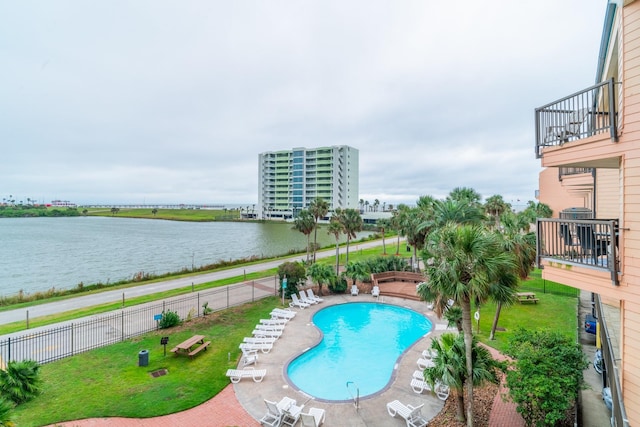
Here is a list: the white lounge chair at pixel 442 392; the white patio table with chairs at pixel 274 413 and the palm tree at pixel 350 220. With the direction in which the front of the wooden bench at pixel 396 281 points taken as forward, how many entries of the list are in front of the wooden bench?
2

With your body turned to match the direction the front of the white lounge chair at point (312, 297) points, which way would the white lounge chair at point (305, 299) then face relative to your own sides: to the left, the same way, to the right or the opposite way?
the same way

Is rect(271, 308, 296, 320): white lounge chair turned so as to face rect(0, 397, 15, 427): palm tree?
no

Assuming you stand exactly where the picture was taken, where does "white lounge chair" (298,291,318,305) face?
facing the viewer and to the right of the viewer

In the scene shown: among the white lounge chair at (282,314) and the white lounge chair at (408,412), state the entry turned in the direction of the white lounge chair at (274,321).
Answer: the white lounge chair at (408,412)

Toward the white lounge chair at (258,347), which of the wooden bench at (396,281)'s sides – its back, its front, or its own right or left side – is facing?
front

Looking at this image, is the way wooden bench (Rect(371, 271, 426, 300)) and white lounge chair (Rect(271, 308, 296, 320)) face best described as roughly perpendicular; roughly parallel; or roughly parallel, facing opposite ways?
roughly perpendicular

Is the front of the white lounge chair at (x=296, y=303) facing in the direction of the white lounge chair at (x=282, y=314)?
no

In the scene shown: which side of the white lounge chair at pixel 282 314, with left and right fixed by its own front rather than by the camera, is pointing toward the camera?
right

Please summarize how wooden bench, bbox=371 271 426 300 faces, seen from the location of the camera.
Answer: facing the viewer

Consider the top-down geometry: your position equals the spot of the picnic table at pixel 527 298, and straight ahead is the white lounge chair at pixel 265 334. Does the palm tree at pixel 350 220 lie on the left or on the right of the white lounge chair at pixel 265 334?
right

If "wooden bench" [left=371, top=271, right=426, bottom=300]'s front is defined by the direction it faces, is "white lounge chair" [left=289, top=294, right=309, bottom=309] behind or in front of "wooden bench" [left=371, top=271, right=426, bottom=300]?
in front

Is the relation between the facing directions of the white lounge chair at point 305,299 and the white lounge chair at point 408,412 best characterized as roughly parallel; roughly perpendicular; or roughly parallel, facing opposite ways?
roughly parallel, facing opposite ways

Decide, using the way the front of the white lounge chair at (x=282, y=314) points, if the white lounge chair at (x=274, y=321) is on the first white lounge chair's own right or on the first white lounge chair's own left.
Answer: on the first white lounge chair's own right

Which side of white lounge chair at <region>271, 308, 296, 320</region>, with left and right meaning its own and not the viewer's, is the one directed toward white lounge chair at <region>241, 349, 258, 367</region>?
right

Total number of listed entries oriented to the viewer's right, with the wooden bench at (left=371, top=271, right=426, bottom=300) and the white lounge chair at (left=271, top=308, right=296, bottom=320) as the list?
1

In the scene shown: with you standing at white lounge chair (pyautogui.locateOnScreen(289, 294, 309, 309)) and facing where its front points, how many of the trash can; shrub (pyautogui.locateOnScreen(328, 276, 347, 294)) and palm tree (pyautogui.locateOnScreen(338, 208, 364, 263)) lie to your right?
1

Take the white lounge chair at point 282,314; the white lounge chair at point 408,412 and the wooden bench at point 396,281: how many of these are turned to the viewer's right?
1

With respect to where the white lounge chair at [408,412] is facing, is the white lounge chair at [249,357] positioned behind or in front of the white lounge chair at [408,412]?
in front
